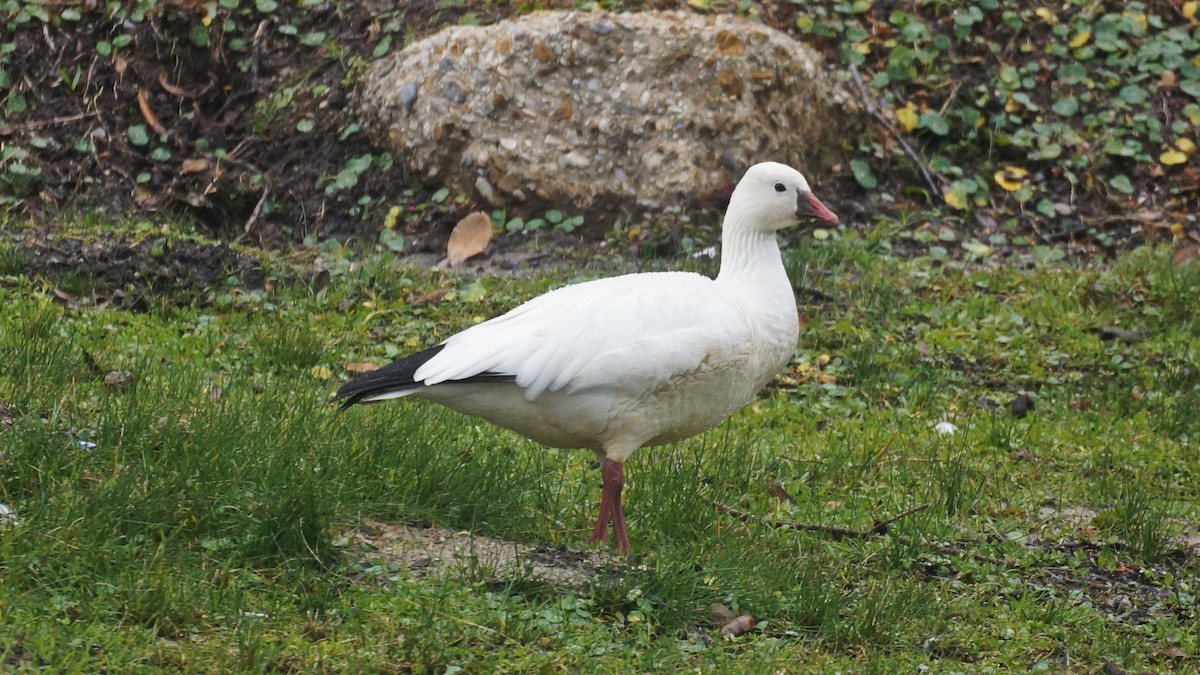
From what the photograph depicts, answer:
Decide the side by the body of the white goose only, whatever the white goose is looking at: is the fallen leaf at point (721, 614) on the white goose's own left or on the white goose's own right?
on the white goose's own right

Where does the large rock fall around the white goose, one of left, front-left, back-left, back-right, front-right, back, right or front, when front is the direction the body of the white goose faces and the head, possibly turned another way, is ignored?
left

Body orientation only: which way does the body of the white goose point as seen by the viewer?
to the viewer's right

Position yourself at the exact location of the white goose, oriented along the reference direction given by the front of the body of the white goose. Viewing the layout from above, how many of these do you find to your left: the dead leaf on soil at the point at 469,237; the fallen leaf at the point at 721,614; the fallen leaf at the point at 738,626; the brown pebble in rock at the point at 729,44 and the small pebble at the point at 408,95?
3

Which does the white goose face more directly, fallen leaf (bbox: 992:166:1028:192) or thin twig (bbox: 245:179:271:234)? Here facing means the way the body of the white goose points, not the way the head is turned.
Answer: the fallen leaf

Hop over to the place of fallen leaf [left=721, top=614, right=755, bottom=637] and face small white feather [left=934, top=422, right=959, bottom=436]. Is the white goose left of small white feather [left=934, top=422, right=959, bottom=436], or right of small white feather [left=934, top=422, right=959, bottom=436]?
left

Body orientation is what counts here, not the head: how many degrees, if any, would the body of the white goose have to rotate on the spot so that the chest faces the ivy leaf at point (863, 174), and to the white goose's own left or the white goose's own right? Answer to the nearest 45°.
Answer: approximately 90° to the white goose's own left

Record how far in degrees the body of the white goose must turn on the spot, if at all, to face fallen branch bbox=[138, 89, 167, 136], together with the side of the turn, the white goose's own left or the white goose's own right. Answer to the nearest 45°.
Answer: approximately 135° to the white goose's own left

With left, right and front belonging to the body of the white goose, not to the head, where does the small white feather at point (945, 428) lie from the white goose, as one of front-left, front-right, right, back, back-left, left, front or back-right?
front-left

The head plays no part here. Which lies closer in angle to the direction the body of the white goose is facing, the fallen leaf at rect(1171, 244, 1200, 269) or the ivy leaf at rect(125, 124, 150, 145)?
the fallen leaf

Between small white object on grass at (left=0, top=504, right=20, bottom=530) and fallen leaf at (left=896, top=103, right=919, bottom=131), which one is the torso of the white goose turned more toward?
the fallen leaf

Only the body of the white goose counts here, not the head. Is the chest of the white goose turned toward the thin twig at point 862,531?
yes

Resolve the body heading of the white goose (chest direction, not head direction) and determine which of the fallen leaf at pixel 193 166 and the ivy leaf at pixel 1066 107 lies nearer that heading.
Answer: the ivy leaf

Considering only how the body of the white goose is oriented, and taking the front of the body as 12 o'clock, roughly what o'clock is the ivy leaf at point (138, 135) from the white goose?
The ivy leaf is roughly at 8 o'clock from the white goose.

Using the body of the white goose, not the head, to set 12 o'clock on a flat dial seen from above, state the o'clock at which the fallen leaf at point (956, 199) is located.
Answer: The fallen leaf is roughly at 10 o'clock from the white goose.
